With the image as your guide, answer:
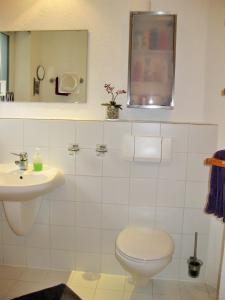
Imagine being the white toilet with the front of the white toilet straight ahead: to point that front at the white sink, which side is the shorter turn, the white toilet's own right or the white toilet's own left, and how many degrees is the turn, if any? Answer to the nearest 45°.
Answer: approximately 90° to the white toilet's own right

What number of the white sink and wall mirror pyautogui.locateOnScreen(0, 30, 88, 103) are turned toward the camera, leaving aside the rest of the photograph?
2

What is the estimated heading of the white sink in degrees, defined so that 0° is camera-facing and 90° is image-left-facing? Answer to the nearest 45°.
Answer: approximately 0°

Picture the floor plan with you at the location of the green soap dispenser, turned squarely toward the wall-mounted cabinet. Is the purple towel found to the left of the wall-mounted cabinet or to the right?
right
